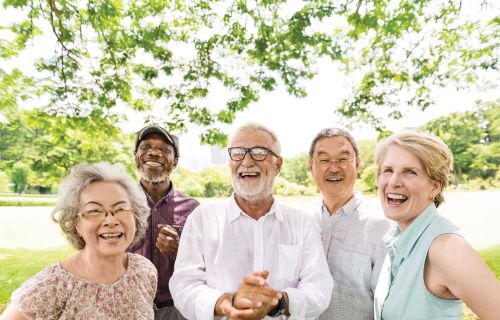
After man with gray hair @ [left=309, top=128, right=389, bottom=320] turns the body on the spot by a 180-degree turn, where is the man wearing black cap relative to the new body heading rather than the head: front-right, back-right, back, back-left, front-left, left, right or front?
back-left

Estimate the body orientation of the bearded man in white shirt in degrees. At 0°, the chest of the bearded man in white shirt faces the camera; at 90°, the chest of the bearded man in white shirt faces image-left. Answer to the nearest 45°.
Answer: approximately 0°

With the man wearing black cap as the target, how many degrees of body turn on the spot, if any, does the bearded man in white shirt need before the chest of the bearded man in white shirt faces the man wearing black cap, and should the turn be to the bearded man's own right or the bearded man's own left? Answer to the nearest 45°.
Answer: approximately 135° to the bearded man's own right

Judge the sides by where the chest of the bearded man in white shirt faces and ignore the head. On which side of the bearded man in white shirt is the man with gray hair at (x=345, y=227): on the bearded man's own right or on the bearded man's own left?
on the bearded man's own left

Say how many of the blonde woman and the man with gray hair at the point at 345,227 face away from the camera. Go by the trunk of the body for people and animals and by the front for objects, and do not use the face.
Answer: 0

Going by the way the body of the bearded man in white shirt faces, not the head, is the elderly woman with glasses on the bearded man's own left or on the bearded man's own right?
on the bearded man's own right

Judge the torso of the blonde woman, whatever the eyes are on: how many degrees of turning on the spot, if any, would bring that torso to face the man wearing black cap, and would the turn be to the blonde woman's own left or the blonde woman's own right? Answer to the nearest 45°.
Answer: approximately 45° to the blonde woman's own right

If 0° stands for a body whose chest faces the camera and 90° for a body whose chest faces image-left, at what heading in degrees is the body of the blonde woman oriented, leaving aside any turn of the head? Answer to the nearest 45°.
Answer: approximately 45°
